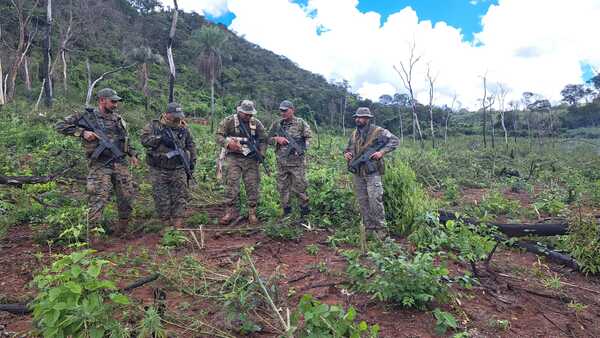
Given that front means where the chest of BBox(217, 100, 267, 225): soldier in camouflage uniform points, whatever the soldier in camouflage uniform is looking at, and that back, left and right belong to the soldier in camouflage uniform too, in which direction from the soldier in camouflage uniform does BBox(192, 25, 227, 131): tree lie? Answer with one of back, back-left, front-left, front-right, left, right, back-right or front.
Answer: back

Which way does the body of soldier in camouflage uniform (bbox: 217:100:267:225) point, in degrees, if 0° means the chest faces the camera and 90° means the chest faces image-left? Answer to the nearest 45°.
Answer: approximately 0°

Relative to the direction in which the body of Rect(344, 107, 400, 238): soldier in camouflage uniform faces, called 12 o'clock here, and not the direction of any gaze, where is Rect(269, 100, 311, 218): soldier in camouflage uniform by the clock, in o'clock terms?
Rect(269, 100, 311, 218): soldier in camouflage uniform is roughly at 2 o'clock from Rect(344, 107, 400, 238): soldier in camouflage uniform.

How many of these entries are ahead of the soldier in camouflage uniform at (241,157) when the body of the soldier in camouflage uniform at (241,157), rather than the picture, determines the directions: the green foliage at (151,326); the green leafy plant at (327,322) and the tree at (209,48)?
2

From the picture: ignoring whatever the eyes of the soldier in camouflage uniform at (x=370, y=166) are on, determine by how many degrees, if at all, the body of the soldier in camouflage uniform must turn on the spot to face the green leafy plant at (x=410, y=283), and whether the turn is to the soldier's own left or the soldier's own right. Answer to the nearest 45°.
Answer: approximately 45° to the soldier's own left

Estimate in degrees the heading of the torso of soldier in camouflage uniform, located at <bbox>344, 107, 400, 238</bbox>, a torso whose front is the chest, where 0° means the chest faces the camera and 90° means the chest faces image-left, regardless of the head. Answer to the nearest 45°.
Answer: approximately 45°

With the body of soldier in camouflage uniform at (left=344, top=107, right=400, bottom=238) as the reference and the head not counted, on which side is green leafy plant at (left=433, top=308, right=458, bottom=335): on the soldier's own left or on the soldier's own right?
on the soldier's own left
